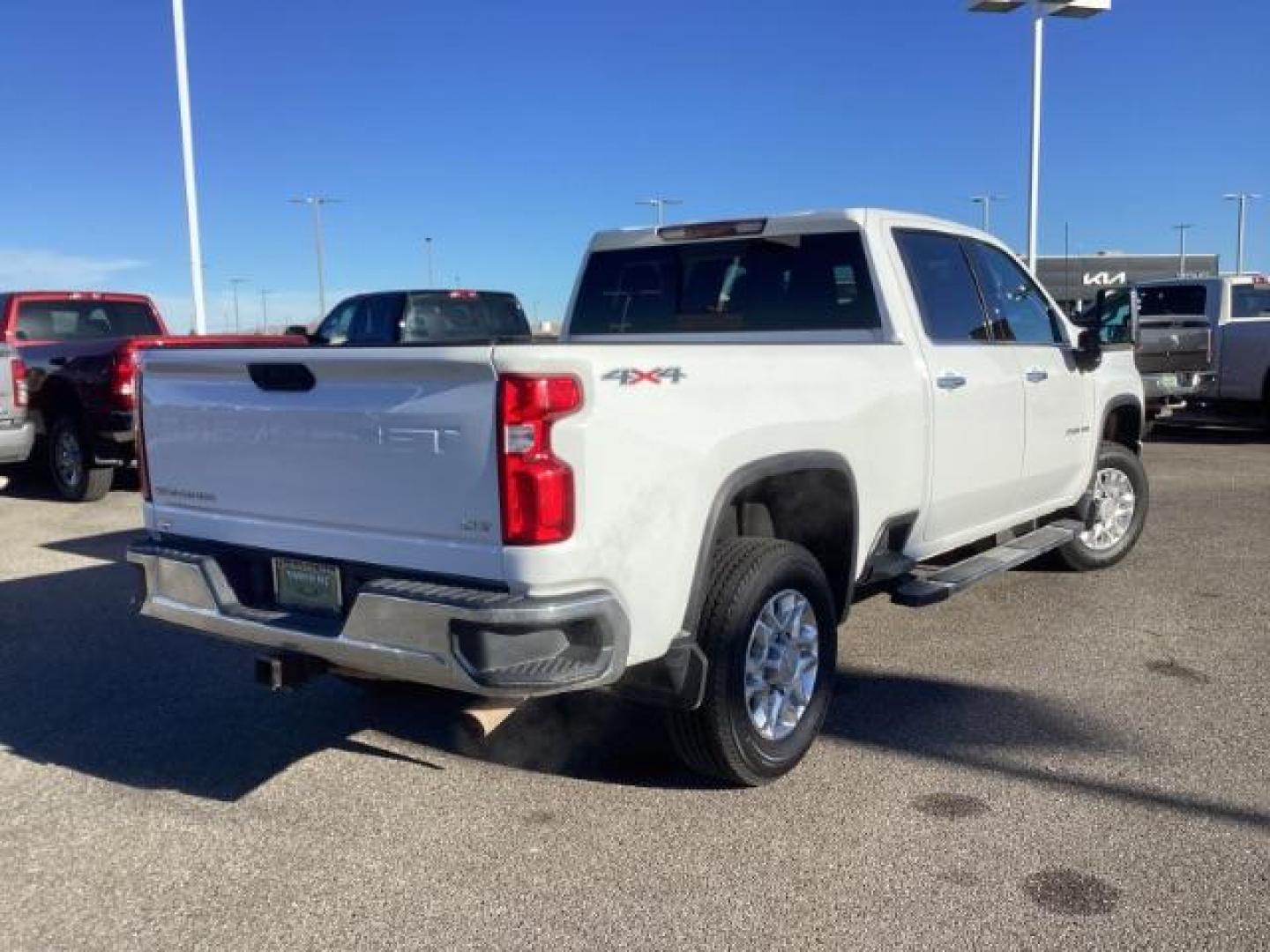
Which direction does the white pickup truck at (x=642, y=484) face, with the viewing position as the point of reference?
facing away from the viewer and to the right of the viewer

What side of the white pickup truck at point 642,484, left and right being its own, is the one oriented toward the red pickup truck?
left

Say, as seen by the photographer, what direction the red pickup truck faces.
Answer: facing away from the viewer and to the left of the viewer

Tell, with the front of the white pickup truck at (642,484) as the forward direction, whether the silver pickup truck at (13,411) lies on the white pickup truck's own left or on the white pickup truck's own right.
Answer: on the white pickup truck's own left
